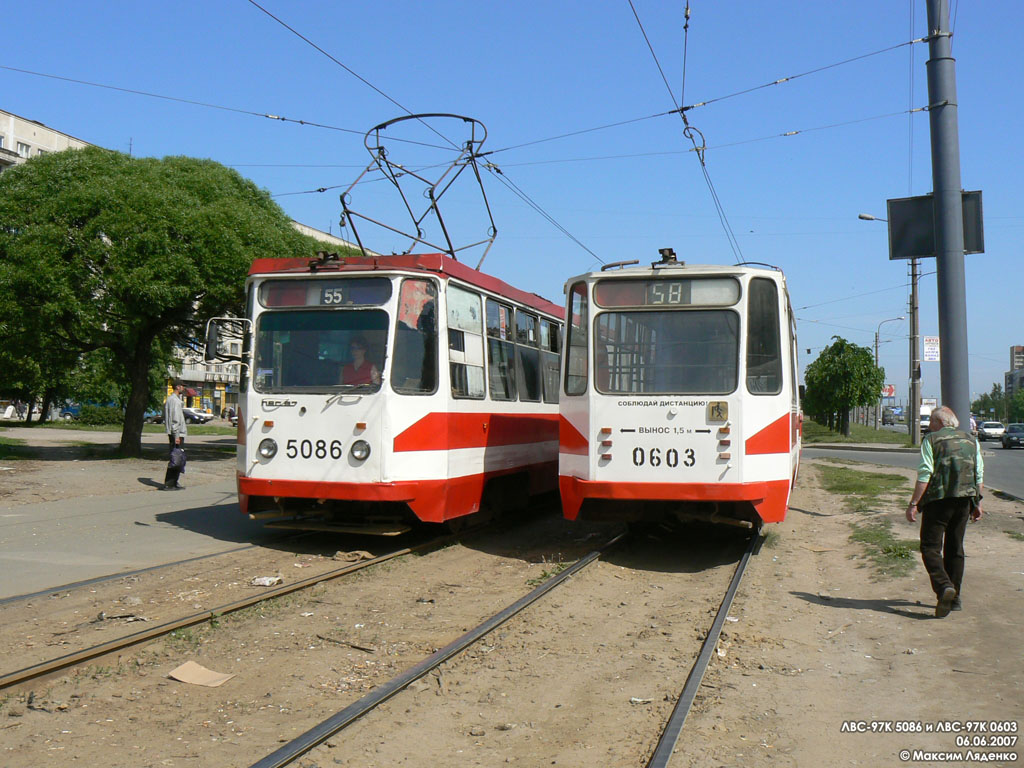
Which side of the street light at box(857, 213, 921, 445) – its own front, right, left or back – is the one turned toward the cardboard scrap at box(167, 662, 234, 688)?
left

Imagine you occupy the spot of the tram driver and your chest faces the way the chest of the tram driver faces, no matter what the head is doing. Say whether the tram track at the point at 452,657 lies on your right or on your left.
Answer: on your left

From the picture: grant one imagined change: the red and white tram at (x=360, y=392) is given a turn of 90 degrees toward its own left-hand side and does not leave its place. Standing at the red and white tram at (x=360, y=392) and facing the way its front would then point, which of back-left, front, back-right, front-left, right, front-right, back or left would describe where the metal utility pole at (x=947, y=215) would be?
front-left

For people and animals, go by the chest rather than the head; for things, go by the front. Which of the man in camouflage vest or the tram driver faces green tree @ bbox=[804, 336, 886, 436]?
the man in camouflage vest

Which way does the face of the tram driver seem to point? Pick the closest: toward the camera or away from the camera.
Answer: toward the camera

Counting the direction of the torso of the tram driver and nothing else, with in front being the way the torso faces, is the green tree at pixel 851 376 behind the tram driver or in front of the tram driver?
behind

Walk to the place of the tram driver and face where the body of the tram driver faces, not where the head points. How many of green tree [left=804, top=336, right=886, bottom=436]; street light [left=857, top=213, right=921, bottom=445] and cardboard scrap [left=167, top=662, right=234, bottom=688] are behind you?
2

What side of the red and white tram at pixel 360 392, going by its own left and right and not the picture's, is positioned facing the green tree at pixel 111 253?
right

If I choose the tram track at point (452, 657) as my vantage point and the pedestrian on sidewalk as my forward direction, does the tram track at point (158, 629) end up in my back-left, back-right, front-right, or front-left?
front-left

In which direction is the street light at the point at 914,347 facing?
to the viewer's left

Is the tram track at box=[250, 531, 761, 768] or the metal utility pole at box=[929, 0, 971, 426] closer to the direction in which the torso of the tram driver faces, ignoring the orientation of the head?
the tram track
